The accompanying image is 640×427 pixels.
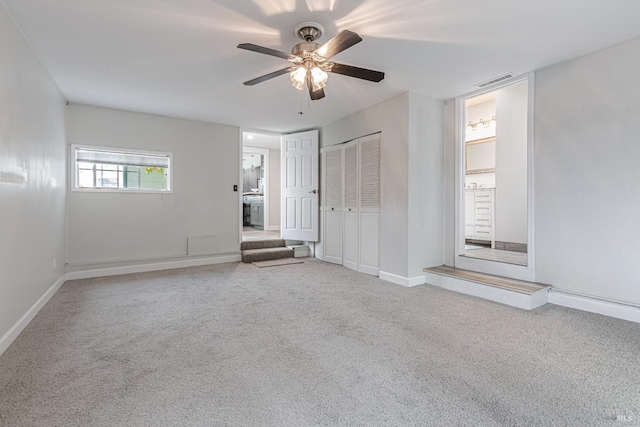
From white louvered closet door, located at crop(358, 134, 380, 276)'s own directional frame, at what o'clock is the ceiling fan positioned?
The ceiling fan is roughly at 11 o'clock from the white louvered closet door.

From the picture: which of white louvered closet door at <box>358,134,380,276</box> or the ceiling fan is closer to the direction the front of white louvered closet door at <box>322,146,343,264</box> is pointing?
the ceiling fan

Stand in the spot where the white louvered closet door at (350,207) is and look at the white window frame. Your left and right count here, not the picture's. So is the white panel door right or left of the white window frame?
right

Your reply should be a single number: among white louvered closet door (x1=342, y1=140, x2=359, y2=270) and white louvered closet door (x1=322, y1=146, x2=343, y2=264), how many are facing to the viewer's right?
0

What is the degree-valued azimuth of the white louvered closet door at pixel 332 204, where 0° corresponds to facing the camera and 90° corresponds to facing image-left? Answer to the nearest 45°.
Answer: approximately 45°

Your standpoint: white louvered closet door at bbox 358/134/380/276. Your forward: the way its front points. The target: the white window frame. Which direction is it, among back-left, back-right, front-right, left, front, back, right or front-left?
front-right

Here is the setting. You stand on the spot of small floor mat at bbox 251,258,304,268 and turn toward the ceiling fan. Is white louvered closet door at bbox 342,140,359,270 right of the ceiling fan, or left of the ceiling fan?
left

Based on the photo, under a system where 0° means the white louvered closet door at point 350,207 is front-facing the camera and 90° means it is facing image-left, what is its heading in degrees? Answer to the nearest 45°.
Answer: approximately 45°

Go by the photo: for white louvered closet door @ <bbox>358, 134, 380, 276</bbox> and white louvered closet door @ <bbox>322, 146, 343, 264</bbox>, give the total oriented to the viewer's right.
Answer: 0
